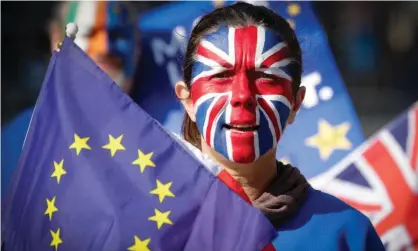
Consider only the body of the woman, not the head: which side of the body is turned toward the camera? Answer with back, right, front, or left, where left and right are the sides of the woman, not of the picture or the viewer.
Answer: front

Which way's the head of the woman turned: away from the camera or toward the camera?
toward the camera
